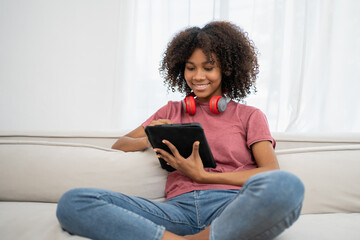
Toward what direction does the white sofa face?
toward the camera

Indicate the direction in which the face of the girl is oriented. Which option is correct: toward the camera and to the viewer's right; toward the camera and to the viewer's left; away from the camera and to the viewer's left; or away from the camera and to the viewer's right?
toward the camera and to the viewer's left
